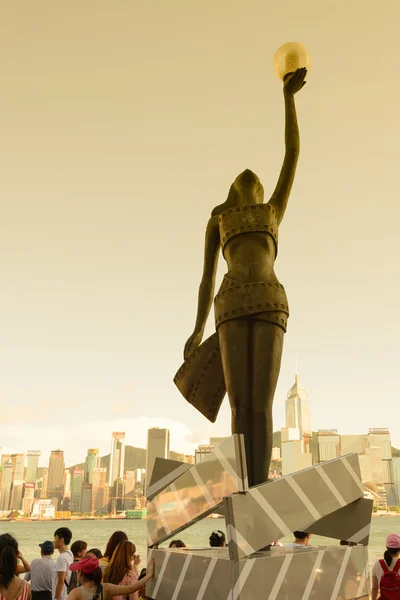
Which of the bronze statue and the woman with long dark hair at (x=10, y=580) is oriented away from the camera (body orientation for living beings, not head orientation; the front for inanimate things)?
the woman with long dark hair

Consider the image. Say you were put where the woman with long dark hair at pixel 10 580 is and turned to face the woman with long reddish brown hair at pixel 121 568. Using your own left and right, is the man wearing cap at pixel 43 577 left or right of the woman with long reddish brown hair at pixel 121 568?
left

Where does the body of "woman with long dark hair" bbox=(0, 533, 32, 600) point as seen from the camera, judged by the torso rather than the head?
away from the camera

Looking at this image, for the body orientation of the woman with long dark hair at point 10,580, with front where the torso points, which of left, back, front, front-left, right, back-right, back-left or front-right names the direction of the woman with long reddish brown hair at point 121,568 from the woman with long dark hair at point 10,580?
front-right

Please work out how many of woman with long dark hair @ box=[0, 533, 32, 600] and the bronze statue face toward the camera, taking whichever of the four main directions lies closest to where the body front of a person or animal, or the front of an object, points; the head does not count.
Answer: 1

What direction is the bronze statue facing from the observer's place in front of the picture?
facing the viewer

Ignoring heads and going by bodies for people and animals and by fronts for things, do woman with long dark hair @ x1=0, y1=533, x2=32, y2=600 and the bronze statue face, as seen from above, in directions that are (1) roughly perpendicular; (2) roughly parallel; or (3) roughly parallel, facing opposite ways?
roughly parallel, facing opposite ways
